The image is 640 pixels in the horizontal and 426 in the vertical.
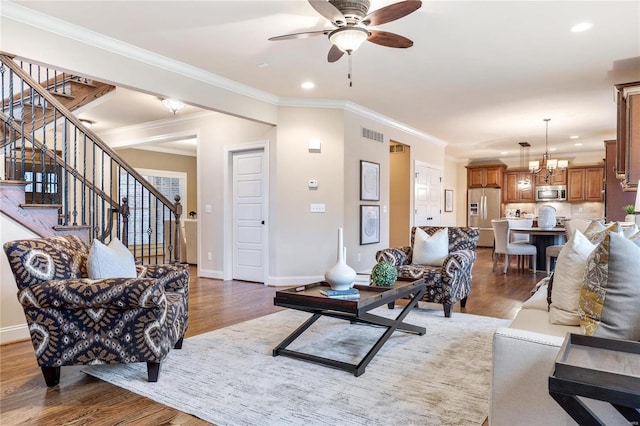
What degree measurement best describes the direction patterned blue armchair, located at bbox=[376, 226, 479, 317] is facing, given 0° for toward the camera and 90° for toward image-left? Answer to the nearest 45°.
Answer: approximately 45°

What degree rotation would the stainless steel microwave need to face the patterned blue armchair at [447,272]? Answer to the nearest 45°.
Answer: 0° — it already faces it

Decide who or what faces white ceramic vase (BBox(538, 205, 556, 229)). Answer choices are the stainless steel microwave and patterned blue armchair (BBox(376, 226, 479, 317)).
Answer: the stainless steel microwave

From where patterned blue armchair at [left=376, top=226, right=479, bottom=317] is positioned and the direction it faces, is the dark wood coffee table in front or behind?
in front

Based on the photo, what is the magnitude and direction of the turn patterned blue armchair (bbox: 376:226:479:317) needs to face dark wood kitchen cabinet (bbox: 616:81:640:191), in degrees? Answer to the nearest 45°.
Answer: approximately 180°

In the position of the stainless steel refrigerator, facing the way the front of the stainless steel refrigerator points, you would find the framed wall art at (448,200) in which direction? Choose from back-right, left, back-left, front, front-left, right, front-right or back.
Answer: front-right

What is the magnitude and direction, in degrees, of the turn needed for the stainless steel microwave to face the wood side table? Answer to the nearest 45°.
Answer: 0° — it already faces it

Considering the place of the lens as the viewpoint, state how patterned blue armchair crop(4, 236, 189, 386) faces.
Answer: facing to the right of the viewer
